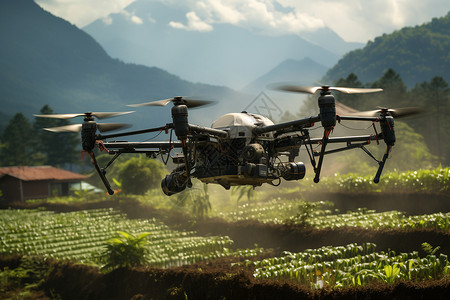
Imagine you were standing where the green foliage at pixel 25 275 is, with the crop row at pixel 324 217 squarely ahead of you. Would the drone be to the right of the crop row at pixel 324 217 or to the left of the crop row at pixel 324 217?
right

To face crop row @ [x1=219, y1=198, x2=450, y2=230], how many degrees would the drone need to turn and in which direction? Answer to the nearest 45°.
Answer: approximately 180°

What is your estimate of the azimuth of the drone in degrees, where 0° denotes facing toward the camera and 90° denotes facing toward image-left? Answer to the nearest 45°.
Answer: approximately 0°
